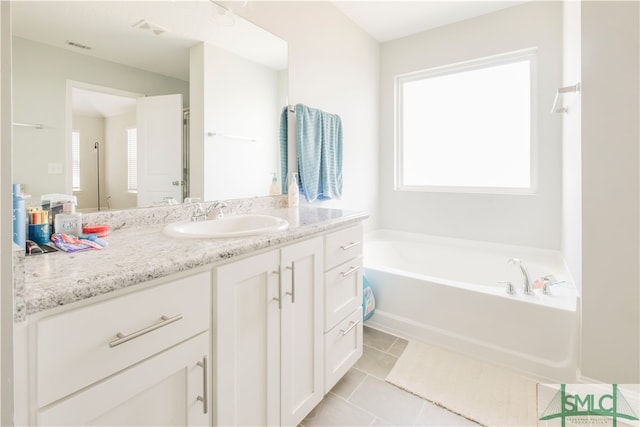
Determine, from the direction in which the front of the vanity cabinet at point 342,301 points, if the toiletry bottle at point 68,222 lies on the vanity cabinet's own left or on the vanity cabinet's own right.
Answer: on the vanity cabinet's own right

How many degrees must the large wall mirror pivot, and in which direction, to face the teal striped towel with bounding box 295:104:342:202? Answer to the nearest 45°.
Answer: approximately 90° to its left

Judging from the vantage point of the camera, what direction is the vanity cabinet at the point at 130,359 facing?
facing the viewer and to the right of the viewer

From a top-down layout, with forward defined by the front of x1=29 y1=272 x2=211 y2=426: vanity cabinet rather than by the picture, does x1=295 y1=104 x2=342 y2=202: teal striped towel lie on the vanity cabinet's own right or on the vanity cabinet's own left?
on the vanity cabinet's own left

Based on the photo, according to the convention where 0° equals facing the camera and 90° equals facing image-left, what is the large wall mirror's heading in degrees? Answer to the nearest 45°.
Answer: approximately 315°

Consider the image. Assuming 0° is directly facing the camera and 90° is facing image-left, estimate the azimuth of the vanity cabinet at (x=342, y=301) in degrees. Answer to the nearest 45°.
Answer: approximately 315°

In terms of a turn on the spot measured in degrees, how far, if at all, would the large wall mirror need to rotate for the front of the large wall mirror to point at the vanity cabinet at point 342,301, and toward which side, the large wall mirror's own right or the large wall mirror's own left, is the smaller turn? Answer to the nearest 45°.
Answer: approximately 45° to the large wall mirror's own left
